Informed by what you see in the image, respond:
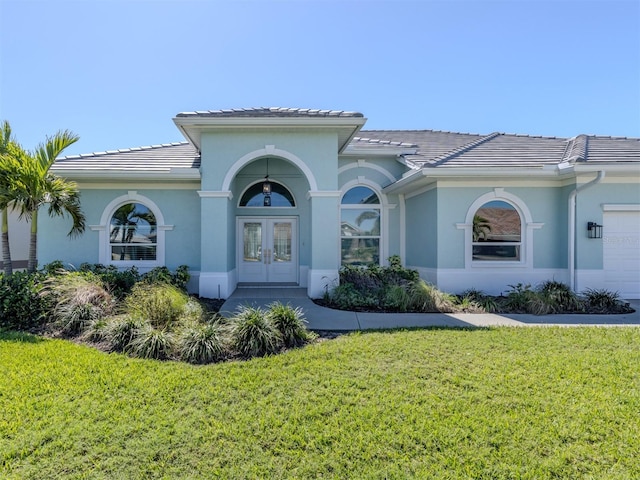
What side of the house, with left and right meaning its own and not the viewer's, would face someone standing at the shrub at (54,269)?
right

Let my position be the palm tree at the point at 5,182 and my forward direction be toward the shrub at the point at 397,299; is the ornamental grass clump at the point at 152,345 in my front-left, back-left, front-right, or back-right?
front-right

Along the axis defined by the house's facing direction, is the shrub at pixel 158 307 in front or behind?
in front

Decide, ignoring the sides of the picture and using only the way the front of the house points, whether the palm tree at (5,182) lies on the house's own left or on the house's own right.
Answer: on the house's own right

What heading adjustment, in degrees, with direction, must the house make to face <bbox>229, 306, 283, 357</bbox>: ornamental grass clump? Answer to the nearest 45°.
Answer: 0° — it already faces it

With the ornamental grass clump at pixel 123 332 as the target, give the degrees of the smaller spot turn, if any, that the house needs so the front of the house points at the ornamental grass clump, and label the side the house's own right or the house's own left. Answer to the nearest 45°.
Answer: approximately 45° to the house's own right

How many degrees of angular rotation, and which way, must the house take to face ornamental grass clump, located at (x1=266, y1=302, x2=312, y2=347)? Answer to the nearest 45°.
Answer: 0° — it already faces it

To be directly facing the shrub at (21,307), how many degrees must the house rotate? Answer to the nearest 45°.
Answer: approximately 45° to its right

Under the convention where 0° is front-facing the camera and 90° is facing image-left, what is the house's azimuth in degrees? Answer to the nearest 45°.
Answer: approximately 0°

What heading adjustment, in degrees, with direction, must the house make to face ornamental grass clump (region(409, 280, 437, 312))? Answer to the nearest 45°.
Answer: approximately 45° to its left

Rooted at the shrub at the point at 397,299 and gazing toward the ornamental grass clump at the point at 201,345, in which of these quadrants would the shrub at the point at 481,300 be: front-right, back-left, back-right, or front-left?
back-left
